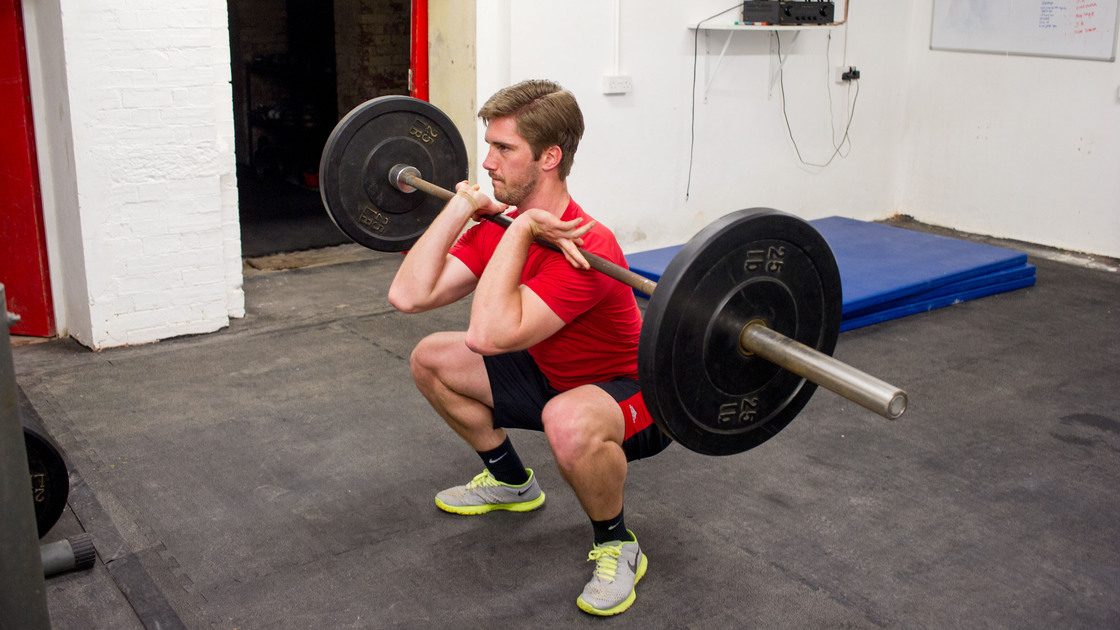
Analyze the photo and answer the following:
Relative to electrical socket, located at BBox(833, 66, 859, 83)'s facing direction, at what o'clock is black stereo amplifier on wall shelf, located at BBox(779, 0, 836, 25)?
The black stereo amplifier on wall shelf is roughly at 2 o'clock from the electrical socket.

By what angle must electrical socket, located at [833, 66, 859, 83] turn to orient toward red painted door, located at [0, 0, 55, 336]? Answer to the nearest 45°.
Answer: approximately 90° to its right

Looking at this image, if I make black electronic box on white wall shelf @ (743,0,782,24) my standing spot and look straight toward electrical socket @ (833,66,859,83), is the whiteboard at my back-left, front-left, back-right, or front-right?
front-right

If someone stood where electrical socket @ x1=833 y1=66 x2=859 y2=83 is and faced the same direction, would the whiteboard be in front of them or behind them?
in front

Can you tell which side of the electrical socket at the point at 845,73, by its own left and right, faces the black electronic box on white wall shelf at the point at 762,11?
right

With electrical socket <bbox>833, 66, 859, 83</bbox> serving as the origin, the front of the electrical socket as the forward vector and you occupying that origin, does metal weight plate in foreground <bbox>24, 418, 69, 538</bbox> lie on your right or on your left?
on your right
